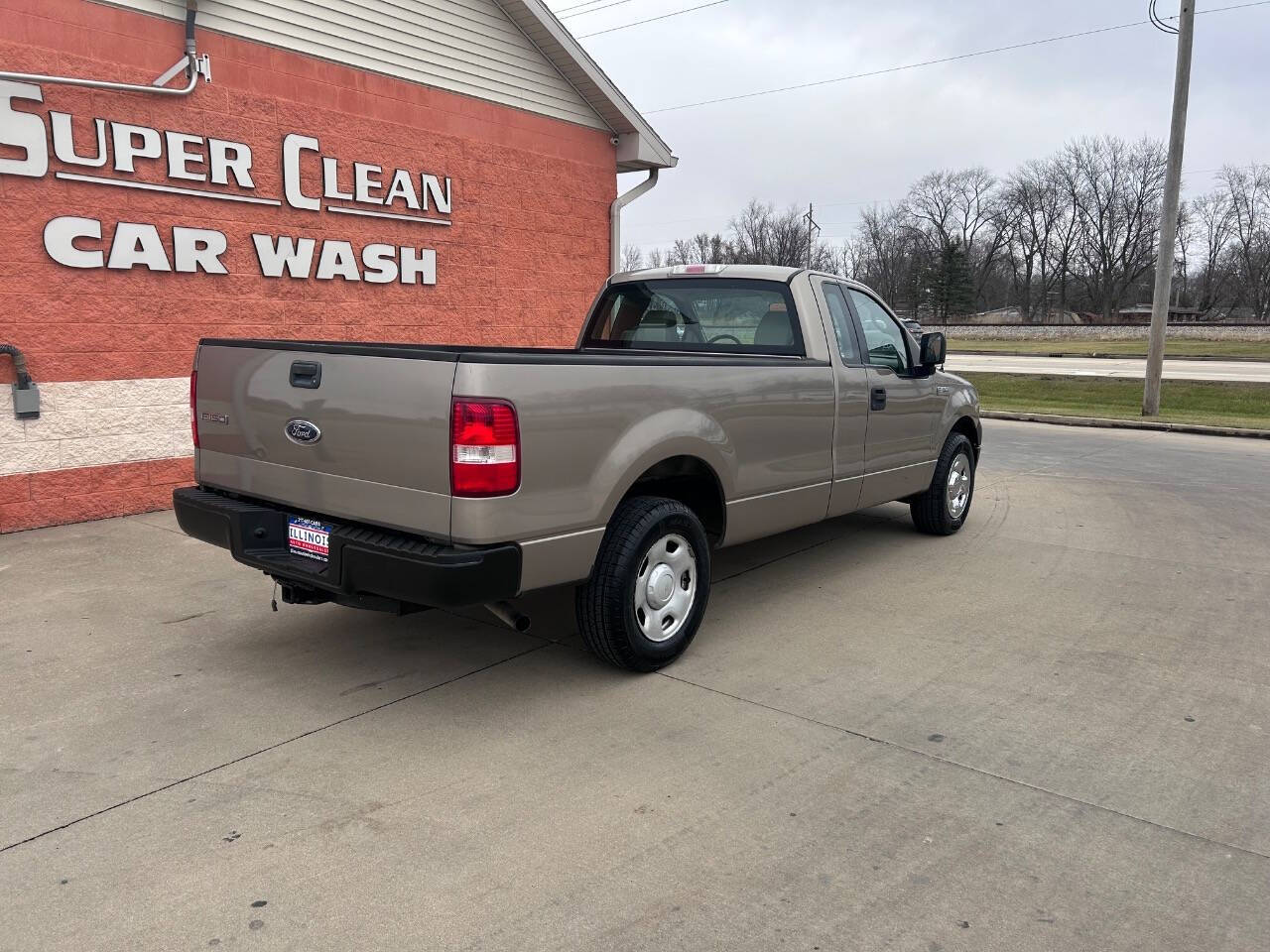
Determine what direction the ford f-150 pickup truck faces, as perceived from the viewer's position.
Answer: facing away from the viewer and to the right of the viewer

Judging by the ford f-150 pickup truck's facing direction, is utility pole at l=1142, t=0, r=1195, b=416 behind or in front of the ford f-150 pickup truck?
in front

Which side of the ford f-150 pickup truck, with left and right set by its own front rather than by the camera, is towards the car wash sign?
left

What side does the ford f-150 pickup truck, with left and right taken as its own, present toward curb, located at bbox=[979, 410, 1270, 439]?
front

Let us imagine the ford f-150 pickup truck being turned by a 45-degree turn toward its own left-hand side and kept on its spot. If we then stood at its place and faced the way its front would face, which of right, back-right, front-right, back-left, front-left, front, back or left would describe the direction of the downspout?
front

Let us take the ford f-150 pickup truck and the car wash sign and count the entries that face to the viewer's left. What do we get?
0

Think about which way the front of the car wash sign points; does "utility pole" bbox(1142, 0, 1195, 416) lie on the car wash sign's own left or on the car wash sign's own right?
on the car wash sign's own left

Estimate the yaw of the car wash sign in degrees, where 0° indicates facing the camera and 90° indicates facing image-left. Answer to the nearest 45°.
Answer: approximately 315°

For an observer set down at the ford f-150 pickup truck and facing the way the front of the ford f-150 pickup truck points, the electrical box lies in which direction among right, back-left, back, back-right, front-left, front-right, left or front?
left

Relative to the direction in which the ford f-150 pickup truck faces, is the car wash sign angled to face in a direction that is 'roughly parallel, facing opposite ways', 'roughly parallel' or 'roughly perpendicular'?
roughly perpendicular

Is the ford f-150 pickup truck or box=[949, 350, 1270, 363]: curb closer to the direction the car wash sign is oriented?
the ford f-150 pickup truck
